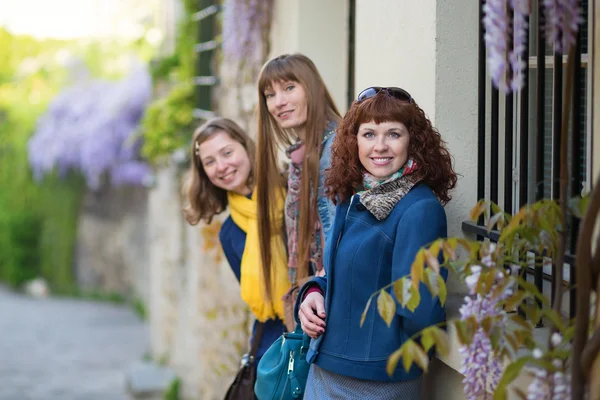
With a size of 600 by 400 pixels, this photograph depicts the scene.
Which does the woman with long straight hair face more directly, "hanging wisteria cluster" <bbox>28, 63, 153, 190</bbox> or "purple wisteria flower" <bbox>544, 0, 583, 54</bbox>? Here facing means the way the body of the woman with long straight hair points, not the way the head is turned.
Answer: the purple wisteria flower

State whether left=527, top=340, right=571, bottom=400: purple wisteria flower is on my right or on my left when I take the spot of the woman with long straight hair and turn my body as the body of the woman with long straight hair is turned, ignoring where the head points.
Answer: on my left

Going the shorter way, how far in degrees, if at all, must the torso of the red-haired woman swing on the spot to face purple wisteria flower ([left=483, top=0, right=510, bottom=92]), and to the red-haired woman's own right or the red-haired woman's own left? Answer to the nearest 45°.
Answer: approximately 45° to the red-haired woman's own left

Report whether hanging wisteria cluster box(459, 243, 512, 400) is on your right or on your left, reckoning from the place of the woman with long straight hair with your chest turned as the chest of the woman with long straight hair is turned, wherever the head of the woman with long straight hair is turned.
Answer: on your left

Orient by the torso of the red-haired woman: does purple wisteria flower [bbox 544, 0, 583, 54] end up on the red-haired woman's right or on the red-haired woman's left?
on the red-haired woman's left

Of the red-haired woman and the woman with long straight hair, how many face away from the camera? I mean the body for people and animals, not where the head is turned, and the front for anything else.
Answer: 0

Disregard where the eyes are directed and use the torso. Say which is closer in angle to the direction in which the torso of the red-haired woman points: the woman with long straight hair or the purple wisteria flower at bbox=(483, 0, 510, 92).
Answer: the purple wisteria flower

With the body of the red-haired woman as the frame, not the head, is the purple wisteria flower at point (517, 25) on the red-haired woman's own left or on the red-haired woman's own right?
on the red-haired woman's own left

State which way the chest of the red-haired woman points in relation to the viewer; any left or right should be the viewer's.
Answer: facing the viewer and to the left of the viewer

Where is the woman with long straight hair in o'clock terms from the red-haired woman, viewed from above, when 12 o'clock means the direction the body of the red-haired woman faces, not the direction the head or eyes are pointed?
The woman with long straight hair is roughly at 4 o'clock from the red-haired woman.

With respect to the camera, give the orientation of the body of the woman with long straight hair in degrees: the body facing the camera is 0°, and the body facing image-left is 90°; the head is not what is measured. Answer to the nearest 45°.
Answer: approximately 45°

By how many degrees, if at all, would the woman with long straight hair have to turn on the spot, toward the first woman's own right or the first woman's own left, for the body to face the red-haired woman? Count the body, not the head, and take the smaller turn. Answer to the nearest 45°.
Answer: approximately 45° to the first woman's own left

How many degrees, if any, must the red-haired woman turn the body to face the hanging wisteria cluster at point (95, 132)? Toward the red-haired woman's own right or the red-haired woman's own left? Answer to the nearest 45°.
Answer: approximately 135° to the red-haired woman's own right
